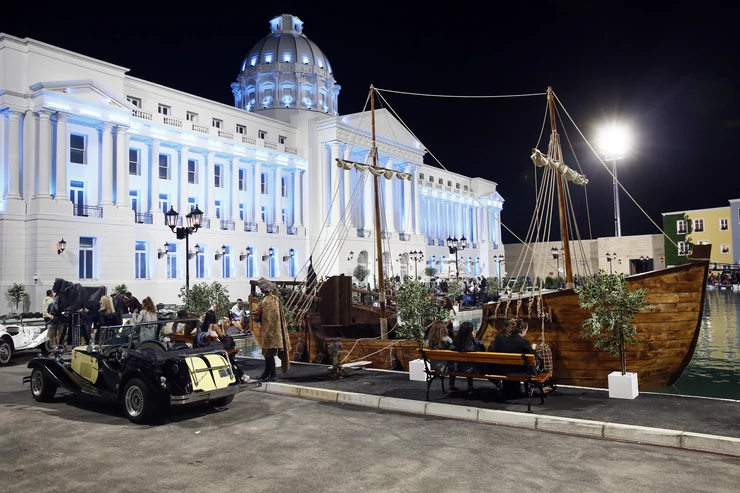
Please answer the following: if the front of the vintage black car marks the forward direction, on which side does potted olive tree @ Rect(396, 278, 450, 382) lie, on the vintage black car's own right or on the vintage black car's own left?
on the vintage black car's own right

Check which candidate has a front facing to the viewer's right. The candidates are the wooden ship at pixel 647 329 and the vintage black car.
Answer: the wooden ship

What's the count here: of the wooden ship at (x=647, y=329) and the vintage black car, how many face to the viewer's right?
1

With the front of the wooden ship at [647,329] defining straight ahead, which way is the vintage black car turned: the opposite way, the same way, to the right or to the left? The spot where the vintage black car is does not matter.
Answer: the opposite way

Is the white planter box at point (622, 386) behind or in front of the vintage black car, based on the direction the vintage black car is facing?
behind

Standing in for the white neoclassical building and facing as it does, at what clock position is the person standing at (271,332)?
The person standing is roughly at 1 o'clock from the white neoclassical building.

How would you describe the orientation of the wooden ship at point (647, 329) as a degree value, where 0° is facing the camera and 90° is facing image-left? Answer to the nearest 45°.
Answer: approximately 270°

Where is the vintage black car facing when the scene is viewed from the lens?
facing away from the viewer and to the left of the viewer

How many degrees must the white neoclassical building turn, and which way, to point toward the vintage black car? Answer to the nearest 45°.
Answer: approximately 45° to its right

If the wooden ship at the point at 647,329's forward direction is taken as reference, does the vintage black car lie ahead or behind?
behind
